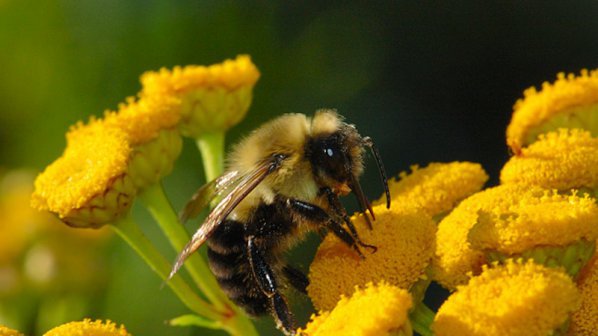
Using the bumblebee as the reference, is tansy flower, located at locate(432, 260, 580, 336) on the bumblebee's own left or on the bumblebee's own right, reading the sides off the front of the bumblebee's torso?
on the bumblebee's own right

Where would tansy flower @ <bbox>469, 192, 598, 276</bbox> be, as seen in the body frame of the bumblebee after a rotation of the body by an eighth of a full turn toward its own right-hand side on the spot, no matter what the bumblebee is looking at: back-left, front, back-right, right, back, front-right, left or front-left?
front

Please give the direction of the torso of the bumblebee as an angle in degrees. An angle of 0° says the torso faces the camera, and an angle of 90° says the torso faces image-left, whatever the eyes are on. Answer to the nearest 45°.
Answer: approximately 270°

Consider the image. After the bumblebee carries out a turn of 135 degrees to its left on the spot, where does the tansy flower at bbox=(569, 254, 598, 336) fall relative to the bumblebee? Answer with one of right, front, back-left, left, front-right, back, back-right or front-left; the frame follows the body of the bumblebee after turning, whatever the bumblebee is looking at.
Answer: back

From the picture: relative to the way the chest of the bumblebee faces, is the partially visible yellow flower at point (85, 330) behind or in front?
behind

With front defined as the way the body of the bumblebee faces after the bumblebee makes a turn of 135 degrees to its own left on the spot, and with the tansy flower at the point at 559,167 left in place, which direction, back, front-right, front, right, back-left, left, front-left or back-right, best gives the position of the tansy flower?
back-right
